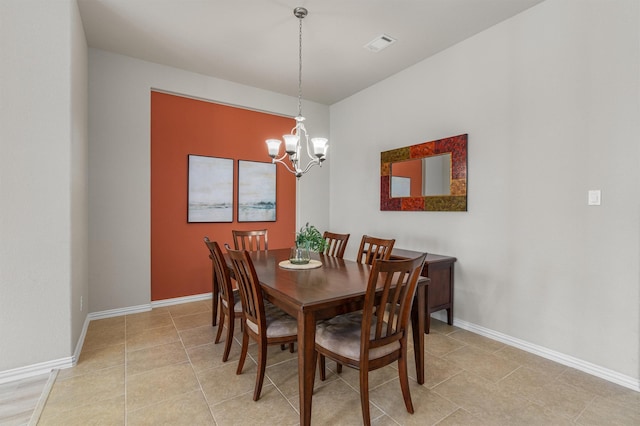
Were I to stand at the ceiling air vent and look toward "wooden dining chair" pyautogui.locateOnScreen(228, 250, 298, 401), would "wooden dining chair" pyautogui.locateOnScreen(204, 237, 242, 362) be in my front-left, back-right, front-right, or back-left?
front-right

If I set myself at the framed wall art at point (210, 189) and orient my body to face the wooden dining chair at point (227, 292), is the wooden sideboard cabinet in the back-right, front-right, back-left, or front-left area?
front-left

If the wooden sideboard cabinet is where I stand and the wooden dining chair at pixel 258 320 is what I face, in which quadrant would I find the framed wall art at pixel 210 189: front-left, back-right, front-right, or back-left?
front-right

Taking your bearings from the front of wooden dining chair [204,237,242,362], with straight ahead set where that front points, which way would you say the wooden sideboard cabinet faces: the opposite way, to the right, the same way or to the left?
the opposite way

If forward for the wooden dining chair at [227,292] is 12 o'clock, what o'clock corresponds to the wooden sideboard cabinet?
The wooden sideboard cabinet is roughly at 12 o'clock from the wooden dining chair.

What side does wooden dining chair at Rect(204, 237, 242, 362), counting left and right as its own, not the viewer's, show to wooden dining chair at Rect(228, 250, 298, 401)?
right

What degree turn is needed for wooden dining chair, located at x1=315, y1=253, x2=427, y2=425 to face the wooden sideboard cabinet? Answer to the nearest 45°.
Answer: approximately 90° to its right

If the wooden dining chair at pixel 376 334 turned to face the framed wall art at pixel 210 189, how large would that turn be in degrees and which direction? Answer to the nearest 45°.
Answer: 0° — it already faces it

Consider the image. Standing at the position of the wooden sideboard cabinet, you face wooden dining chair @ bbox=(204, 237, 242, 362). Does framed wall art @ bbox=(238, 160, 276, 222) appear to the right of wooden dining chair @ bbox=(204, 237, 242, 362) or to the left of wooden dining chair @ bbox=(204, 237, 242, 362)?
right

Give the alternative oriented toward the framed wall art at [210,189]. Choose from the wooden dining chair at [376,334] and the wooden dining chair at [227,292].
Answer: the wooden dining chair at [376,334]

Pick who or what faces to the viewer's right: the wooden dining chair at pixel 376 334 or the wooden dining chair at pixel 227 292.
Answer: the wooden dining chair at pixel 227 292

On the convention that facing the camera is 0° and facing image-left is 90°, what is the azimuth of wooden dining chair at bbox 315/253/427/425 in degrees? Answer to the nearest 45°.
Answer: approximately 135°

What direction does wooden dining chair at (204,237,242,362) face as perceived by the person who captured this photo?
facing to the right of the viewer

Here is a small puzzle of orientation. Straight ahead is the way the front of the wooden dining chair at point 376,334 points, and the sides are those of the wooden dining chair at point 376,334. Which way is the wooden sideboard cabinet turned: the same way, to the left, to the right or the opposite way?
to the left

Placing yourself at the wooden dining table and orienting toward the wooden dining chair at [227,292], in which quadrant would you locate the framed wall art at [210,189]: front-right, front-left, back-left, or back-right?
front-right

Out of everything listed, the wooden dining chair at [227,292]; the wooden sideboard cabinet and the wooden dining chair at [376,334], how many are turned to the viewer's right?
1

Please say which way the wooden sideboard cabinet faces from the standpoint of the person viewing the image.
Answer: facing the viewer and to the left of the viewer

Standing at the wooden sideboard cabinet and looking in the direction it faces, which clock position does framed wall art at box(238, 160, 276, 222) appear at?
The framed wall art is roughly at 2 o'clock from the wooden sideboard cabinet.

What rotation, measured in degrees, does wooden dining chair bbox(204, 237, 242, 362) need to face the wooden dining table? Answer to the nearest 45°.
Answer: approximately 45° to its right
